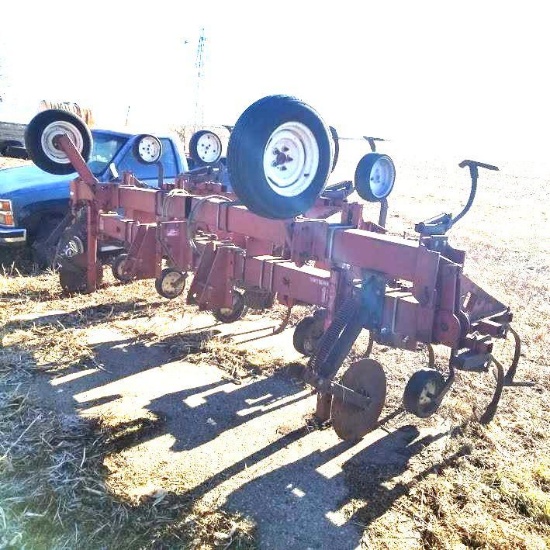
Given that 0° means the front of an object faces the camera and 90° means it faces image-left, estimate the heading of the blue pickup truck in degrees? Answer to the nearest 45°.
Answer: approximately 45°

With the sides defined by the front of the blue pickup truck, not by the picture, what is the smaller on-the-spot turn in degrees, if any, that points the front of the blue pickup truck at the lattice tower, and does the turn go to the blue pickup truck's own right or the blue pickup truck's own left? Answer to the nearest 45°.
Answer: approximately 135° to the blue pickup truck's own right
